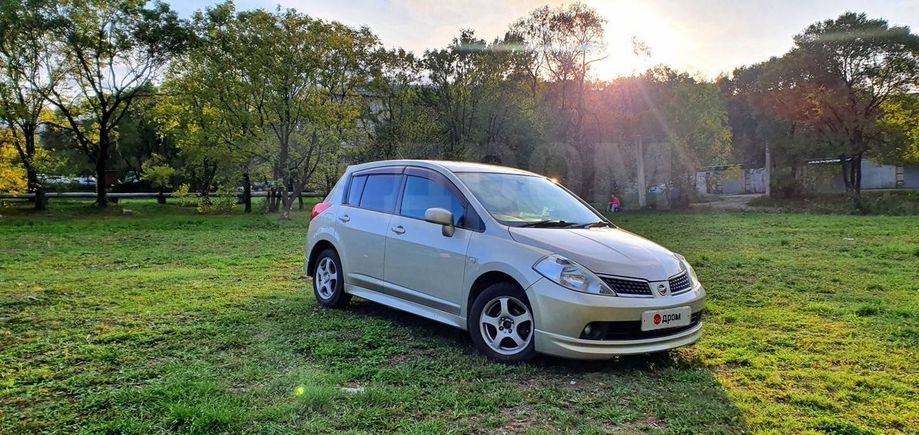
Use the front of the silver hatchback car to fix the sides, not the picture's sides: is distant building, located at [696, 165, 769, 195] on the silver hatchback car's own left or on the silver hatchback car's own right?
on the silver hatchback car's own left

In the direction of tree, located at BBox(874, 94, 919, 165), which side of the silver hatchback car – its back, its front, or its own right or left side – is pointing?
left

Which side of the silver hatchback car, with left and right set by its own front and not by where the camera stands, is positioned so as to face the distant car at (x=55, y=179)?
back

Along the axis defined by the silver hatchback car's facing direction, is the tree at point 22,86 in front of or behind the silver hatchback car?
behind

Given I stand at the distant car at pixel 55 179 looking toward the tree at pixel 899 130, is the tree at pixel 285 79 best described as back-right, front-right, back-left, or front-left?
front-right

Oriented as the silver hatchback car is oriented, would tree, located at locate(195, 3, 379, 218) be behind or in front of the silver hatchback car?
behind

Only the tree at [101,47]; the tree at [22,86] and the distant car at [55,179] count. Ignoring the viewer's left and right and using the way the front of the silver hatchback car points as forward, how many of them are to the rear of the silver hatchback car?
3

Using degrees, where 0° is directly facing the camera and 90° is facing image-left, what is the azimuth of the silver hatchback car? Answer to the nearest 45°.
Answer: approximately 315°

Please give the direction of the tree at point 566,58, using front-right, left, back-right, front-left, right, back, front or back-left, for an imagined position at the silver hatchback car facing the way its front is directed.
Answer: back-left
